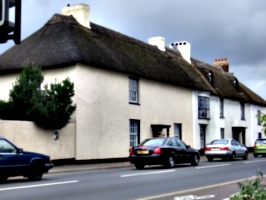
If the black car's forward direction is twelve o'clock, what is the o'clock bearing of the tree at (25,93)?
The tree is roughly at 8 o'clock from the black car.

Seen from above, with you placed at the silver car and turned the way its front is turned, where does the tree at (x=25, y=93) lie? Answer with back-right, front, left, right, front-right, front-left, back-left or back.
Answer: back

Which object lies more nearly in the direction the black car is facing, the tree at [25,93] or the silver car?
the silver car

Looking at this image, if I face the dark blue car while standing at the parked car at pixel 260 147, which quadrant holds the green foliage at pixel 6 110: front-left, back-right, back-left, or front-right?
front-right

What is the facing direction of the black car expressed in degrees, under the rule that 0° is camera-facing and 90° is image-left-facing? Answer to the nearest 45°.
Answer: approximately 225°

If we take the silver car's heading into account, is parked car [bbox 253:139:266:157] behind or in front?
in front

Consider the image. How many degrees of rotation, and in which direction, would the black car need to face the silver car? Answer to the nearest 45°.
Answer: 0° — it already faces it

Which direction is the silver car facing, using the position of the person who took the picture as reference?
facing away from the viewer and to the right of the viewer

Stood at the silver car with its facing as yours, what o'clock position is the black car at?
The black car is roughly at 5 o'clock from the silver car.

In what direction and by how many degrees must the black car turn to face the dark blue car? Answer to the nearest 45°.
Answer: approximately 180°

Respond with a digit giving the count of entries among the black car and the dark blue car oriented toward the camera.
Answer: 0

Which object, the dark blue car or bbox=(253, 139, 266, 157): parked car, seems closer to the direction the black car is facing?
the parked car

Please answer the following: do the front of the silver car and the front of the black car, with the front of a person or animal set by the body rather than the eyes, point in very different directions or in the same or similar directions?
same or similar directions
